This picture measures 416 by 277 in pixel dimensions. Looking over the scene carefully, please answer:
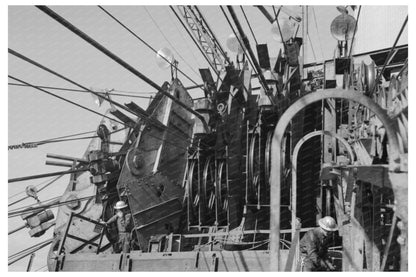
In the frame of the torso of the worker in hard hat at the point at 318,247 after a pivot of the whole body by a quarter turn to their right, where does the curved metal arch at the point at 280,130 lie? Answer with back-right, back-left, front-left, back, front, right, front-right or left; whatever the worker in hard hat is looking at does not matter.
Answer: front

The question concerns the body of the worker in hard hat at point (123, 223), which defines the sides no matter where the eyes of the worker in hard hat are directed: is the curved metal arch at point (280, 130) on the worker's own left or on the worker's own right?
on the worker's own left

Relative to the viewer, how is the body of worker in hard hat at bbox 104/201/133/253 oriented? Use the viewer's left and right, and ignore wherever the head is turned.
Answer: facing the viewer and to the left of the viewer
